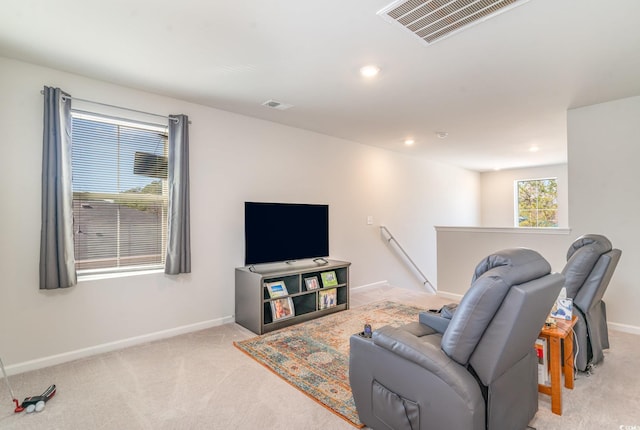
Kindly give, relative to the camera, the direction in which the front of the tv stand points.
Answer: facing the viewer and to the right of the viewer

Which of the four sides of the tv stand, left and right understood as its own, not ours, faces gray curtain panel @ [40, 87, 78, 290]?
right

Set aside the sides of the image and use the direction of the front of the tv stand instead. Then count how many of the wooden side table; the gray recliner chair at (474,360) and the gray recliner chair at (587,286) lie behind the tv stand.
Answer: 0

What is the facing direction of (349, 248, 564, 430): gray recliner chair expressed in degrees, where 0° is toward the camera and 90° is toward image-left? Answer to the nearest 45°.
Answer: approximately 135°

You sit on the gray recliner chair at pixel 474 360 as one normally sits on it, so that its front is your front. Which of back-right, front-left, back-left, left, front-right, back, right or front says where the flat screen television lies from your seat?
front

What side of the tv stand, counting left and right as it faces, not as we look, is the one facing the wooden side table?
front

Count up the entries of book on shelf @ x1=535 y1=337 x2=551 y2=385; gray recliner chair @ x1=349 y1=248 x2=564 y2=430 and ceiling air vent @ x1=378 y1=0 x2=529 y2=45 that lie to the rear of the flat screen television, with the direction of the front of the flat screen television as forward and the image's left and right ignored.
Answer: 0

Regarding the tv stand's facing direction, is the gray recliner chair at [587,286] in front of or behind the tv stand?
in front

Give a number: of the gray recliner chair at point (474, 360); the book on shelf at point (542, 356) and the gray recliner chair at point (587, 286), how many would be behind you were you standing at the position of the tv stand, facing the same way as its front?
0

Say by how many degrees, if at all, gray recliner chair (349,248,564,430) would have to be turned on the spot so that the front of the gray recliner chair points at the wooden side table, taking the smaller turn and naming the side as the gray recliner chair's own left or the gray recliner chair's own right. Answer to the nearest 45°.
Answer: approximately 90° to the gray recliner chair's own right

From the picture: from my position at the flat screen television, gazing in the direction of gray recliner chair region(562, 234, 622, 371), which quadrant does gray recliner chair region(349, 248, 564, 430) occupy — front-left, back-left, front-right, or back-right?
front-right

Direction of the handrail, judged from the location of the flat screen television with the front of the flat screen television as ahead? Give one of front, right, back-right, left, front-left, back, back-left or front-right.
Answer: left

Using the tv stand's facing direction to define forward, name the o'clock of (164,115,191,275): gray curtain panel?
The gray curtain panel is roughly at 4 o'clock from the tv stand.
